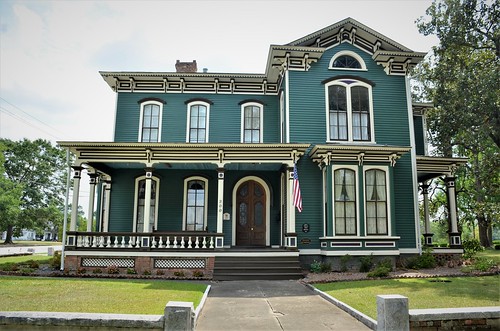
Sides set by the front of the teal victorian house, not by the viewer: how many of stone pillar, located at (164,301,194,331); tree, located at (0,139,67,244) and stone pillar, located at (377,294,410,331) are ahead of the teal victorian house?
2

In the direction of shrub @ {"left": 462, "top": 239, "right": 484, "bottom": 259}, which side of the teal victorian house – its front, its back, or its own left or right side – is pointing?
left

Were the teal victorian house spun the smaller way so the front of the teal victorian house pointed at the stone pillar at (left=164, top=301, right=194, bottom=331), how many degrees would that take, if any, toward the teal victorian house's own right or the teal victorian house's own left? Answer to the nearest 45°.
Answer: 0° — it already faces it

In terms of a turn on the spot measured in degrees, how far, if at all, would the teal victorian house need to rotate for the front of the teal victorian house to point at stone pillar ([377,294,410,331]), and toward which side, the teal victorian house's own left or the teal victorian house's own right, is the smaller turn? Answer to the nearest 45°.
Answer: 0° — it already faces it

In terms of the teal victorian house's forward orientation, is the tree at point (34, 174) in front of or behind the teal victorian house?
behind

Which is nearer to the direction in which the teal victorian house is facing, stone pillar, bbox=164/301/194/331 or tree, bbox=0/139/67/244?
the stone pillar

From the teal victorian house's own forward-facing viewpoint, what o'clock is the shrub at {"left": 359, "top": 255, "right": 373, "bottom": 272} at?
The shrub is roughly at 10 o'clock from the teal victorian house.

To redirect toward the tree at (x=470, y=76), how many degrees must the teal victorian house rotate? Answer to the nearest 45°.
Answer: approximately 90° to its left

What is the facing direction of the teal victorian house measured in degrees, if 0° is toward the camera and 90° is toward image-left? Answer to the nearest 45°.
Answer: approximately 0°

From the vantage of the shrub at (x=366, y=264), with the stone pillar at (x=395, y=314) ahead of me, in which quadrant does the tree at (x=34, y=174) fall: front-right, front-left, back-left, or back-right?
back-right
